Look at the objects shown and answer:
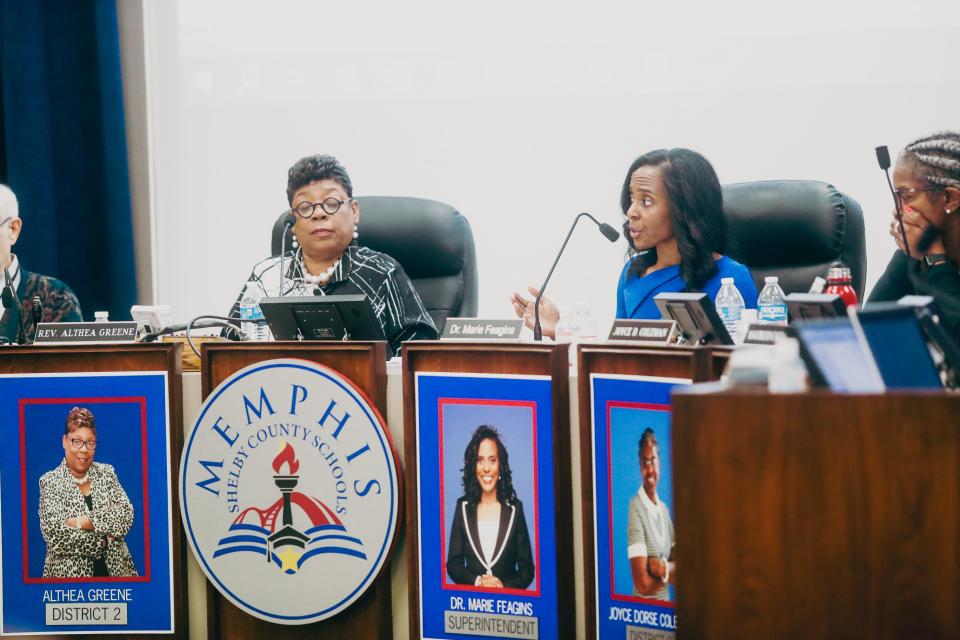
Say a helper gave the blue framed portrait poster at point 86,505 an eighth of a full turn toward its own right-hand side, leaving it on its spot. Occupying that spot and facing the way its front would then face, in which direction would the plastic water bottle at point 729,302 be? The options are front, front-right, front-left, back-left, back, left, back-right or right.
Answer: back-left

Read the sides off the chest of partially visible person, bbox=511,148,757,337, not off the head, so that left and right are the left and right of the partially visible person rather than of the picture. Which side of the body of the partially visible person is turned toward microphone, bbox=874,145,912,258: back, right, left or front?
left

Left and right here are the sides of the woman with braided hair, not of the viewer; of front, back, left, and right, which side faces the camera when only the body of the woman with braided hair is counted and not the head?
left

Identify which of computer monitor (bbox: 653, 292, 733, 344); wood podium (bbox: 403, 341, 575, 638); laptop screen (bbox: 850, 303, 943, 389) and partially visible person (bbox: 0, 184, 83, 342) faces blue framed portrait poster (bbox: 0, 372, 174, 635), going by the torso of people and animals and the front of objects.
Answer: the partially visible person

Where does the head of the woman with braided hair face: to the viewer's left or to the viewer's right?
to the viewer's left
